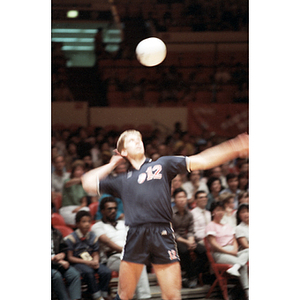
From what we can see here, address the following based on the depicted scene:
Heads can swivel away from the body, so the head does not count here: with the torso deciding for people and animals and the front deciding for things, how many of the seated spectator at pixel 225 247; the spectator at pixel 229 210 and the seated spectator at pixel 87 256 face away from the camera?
0

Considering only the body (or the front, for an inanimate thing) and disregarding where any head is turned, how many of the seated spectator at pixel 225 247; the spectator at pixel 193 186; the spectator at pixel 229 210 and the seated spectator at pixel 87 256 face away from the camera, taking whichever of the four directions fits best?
0

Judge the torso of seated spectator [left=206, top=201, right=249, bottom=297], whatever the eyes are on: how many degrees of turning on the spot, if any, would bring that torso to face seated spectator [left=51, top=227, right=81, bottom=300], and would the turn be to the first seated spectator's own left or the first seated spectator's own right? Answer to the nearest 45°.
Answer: approximately 90° to the first seated spectator's own right

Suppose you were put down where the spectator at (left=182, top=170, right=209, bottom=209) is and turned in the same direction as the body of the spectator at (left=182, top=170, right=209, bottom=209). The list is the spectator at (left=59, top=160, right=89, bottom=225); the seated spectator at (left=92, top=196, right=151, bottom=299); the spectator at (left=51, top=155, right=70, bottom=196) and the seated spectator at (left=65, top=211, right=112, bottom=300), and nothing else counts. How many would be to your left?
0

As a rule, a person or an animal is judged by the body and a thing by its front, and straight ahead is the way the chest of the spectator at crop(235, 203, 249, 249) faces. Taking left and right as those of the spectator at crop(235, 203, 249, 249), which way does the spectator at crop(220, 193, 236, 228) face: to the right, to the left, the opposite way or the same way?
the same way

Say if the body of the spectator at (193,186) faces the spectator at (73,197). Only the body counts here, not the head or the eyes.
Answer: no

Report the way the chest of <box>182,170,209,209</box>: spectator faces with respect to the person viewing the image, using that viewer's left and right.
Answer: facing the viewer

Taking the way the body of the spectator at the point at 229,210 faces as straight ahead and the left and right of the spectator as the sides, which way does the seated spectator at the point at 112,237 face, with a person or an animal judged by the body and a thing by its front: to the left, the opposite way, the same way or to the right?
the same way

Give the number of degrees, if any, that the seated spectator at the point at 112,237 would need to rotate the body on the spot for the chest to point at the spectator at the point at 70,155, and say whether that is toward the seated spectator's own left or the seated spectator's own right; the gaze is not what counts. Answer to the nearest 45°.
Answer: approximately 180°

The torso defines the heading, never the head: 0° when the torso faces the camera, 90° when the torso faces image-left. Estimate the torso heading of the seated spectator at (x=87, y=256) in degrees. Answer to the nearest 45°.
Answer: approximately 315°

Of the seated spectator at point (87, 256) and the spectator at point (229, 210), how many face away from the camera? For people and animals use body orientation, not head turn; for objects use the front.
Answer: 0

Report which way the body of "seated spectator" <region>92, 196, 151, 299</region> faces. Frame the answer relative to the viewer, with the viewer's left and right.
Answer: facing the viewer and to the right of the viewer

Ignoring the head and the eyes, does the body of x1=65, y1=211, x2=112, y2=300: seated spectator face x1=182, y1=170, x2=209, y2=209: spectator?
no

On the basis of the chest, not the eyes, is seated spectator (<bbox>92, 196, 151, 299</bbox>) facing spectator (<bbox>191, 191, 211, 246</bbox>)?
no
